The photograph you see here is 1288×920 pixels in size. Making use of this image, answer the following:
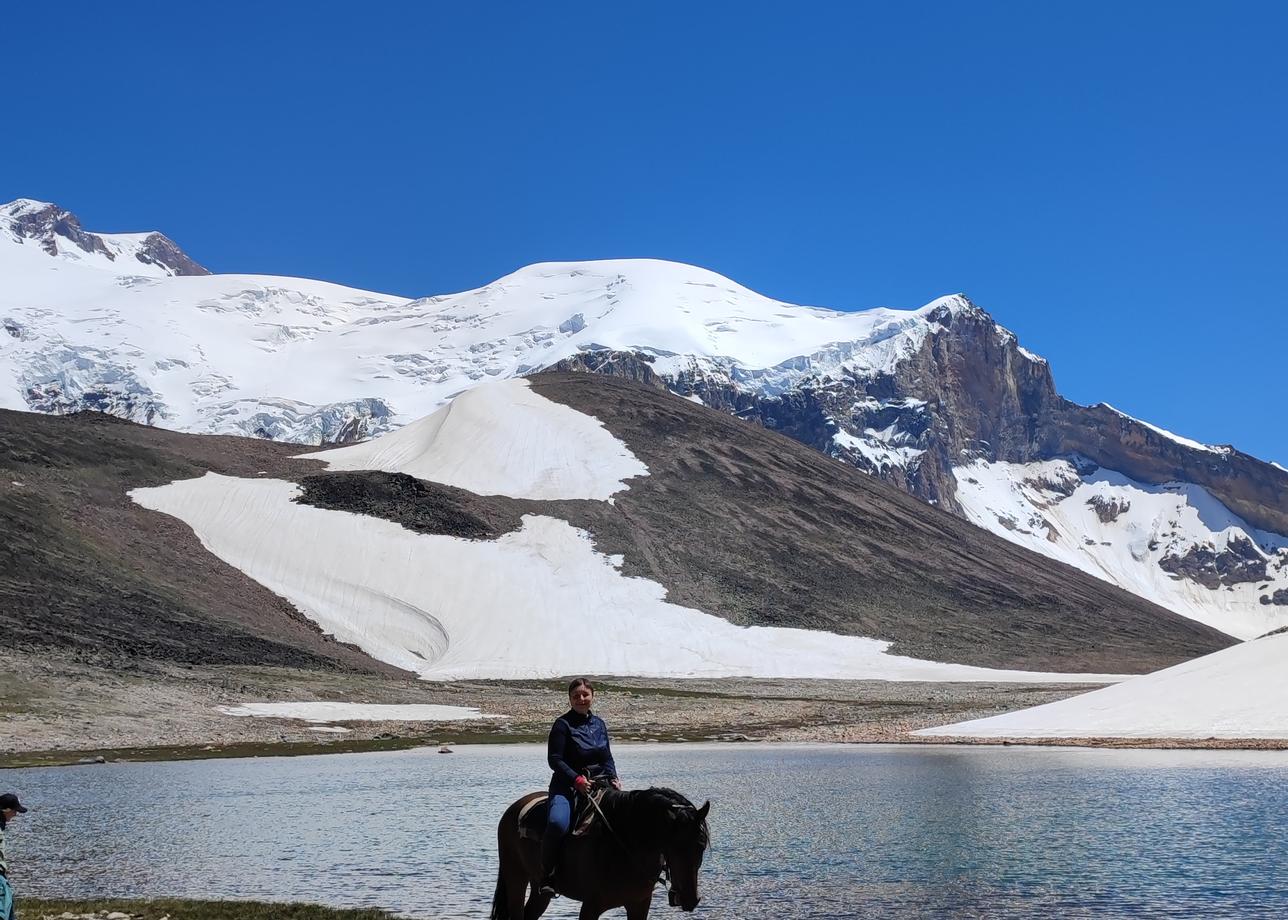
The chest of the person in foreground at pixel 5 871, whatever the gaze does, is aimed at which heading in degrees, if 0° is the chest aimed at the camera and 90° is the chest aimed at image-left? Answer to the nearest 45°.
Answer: approximately 270°

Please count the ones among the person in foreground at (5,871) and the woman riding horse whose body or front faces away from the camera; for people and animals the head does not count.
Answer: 0

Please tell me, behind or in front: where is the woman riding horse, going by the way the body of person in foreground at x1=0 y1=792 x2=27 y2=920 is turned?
in front

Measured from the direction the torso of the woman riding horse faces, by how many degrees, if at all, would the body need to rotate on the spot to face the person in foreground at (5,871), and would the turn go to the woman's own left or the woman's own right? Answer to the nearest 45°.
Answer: approximately 135° to the woman's own right

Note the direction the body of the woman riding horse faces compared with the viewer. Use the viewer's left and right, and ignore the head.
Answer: facing the viewer and to the right of the viewer

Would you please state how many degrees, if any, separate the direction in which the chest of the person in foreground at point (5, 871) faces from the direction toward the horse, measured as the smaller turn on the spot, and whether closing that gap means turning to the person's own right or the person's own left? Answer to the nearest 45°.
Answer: approximately 45° to the person's own right
